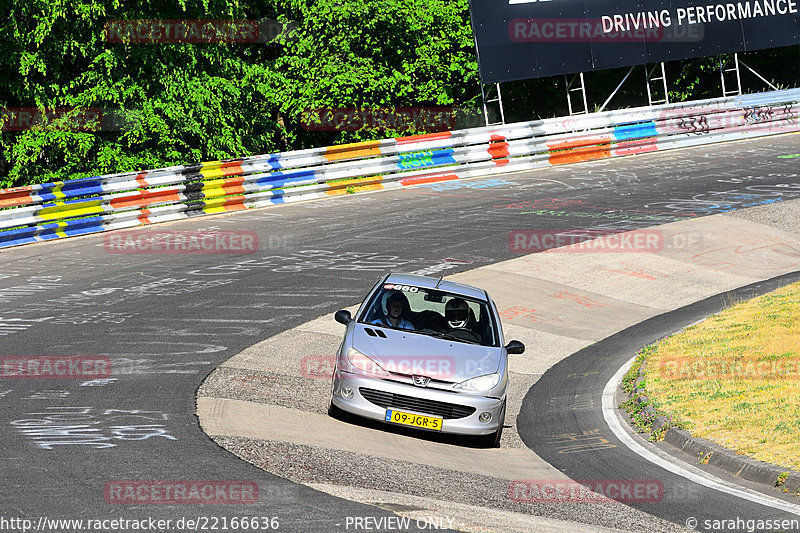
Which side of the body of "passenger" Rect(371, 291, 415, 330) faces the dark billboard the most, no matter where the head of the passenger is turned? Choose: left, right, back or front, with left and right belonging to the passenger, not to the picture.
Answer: back

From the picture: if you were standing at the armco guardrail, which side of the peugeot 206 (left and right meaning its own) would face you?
back

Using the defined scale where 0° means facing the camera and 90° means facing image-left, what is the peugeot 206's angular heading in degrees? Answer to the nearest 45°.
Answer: approximately 0°

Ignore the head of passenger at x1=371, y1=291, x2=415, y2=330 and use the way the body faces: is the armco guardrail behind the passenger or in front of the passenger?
behind

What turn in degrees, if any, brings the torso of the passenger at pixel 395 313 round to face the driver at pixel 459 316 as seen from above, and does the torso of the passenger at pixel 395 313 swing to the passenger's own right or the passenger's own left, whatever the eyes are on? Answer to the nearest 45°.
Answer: approximately 90° to the passenger's own left
